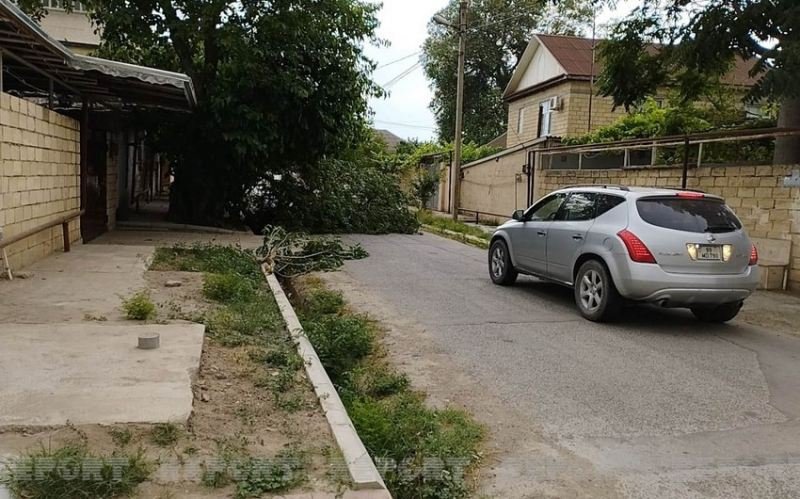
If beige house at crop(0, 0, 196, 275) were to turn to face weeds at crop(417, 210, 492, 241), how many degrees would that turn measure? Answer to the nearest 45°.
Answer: approximately 45° to its left

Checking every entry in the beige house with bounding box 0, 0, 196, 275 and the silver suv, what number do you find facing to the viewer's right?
1

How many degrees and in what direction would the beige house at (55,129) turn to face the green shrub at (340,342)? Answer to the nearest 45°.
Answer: approximately 45° to its right

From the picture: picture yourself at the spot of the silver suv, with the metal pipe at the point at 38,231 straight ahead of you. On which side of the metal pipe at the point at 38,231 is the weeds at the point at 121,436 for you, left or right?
left

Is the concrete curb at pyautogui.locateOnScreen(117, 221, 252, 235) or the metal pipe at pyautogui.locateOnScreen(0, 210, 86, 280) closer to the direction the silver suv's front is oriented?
the concrete curb

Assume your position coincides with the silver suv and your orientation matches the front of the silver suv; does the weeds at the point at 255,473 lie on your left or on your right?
on your left

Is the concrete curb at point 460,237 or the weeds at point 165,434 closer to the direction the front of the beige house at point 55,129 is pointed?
the concrete curb

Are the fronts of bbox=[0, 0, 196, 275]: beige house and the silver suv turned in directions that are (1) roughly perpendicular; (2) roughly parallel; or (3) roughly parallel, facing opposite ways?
roughly perpendicular

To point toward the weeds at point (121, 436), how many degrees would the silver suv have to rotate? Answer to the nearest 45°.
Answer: approximately 90° to its left

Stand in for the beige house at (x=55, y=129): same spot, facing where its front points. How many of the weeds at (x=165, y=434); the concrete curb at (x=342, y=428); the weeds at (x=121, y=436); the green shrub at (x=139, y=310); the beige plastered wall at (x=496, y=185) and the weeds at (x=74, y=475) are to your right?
5

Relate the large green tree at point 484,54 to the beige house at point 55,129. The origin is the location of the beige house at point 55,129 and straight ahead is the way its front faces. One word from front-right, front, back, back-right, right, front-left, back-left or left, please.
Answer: front-left

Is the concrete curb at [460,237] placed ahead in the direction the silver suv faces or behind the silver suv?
ahead

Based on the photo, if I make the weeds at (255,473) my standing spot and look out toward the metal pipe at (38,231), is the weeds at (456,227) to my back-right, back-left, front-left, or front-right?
front-right

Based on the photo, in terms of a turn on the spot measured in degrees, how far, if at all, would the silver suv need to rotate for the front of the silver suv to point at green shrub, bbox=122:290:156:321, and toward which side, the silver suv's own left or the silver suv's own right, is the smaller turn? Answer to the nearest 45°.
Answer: approximately 90° to the silver suv's own left

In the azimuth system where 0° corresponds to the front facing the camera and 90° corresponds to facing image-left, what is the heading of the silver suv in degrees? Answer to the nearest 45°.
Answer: approximately 135°

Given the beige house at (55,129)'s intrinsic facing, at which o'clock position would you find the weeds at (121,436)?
The weeds is roughly at 3 o'clock from the beige house.

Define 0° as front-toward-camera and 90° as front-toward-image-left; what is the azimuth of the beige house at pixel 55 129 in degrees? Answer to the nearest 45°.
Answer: approximately 270°
